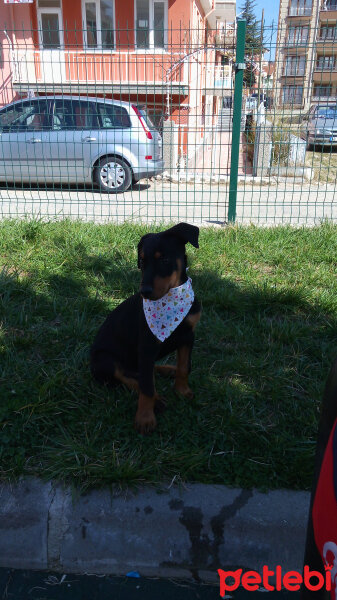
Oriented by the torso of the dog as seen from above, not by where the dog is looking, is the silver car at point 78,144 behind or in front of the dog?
behind

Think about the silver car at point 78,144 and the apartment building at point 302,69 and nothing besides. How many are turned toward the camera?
1

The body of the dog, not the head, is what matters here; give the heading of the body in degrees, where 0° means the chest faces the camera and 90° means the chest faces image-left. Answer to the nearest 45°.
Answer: approximately 315°

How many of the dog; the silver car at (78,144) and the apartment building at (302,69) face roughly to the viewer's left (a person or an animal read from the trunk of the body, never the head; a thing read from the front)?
1

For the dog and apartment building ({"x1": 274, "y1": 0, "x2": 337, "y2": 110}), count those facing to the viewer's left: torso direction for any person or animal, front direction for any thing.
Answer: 0

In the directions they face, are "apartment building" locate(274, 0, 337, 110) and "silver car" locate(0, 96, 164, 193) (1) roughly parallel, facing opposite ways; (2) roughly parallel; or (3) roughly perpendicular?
roughly perpendicular

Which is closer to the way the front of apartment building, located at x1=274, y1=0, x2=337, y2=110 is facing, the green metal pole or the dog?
the dog

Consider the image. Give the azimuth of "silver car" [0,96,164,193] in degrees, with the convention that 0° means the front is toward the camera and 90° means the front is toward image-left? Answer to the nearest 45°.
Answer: approximately 90°

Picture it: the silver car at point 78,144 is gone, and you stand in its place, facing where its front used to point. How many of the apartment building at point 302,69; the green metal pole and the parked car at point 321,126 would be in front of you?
0

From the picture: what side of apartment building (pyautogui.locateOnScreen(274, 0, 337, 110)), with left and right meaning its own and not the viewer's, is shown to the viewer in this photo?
front

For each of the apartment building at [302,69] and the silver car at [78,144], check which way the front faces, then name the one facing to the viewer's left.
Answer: the silver car

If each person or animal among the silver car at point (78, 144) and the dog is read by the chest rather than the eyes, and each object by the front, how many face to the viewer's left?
1
